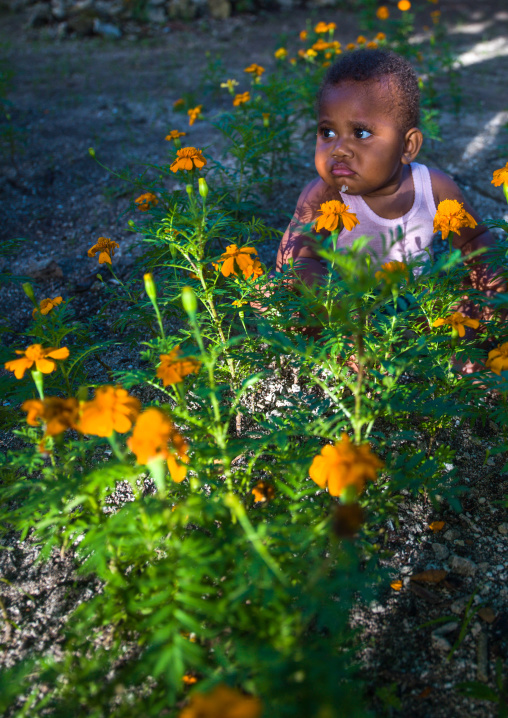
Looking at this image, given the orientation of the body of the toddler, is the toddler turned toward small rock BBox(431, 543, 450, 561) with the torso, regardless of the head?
yes

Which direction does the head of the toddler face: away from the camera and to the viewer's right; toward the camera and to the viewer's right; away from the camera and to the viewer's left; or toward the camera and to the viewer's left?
toward the camera and to the viewer's left

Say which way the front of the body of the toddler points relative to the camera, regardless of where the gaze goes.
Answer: toward the camera

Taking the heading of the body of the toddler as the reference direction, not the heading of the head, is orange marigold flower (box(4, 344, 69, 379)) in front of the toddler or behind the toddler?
in front

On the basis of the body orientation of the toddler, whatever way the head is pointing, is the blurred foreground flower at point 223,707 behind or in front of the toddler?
in front

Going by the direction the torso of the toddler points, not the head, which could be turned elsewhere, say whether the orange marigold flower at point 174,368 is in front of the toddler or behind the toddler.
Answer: in front

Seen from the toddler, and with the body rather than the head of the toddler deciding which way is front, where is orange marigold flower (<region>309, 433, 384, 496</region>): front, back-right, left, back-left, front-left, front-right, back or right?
front

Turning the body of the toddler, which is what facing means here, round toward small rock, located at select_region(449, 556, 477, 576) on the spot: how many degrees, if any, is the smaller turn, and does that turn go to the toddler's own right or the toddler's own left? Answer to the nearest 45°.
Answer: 0° — they already face it
